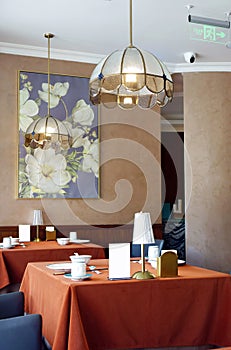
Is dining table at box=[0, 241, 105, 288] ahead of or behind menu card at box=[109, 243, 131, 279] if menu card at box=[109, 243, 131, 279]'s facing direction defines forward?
behind

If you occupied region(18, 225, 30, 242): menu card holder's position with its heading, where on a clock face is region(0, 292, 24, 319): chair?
The chair is roughly at 12 o'clock from the menu card holder.

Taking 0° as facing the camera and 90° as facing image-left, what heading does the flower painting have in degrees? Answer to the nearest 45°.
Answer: approximately 0°

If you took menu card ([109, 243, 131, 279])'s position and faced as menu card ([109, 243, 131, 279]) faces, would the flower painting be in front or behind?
behind

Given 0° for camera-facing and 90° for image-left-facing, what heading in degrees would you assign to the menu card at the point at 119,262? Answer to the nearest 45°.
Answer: approximately 0°

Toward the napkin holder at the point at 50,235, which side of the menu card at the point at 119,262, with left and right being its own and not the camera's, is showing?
back
